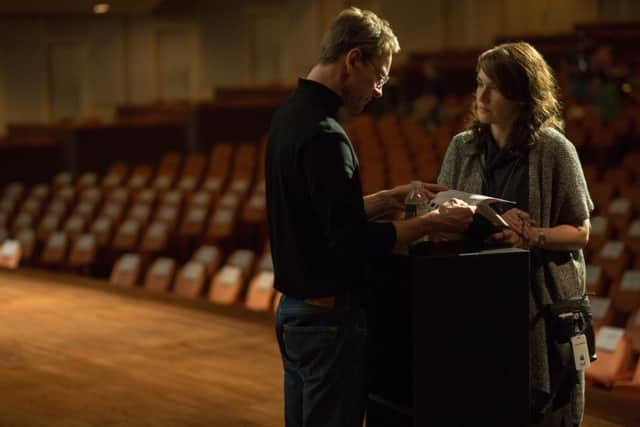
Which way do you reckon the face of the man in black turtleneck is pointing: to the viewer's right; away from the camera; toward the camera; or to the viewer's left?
to the viewer's right

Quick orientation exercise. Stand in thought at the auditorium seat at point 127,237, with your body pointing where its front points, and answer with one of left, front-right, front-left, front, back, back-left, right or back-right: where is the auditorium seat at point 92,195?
back-right

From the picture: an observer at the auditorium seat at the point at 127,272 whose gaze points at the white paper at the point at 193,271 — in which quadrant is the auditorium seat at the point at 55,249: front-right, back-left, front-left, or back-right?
back-left

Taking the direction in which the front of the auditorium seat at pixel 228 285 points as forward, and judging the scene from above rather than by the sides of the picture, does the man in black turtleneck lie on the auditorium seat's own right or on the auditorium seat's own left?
on the auditorium seat's own left

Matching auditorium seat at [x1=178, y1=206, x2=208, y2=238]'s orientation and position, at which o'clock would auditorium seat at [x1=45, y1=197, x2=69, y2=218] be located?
auditorium seat at [x1=45, y1=197, x2=69, y2=218] is roughly at 3 o'clock from auditorium seat at [x1=178, y1=206, x2=208, y2=238].

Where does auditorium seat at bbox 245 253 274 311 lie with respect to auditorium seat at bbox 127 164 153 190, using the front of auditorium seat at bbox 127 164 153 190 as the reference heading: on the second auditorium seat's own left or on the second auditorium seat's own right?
on the second auditorium seat's own left

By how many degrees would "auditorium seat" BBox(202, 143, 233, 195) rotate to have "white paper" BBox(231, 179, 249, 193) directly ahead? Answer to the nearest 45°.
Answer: approximately 45° to its left

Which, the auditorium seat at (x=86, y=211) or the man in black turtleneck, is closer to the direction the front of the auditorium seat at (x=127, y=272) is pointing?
the man in black turtleneck

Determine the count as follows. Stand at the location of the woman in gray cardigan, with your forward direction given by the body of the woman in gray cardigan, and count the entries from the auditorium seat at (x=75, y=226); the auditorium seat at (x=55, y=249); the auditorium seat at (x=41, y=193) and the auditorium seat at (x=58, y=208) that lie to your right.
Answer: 4
